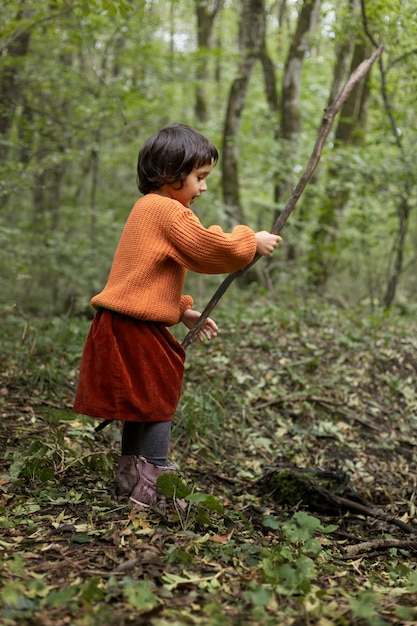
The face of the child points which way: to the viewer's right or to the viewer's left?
to the viewer's right

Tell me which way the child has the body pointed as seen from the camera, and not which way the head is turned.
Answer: to the viewer's right

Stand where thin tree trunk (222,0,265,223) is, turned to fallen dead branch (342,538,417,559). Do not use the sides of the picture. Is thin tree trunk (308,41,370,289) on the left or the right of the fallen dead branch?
left
